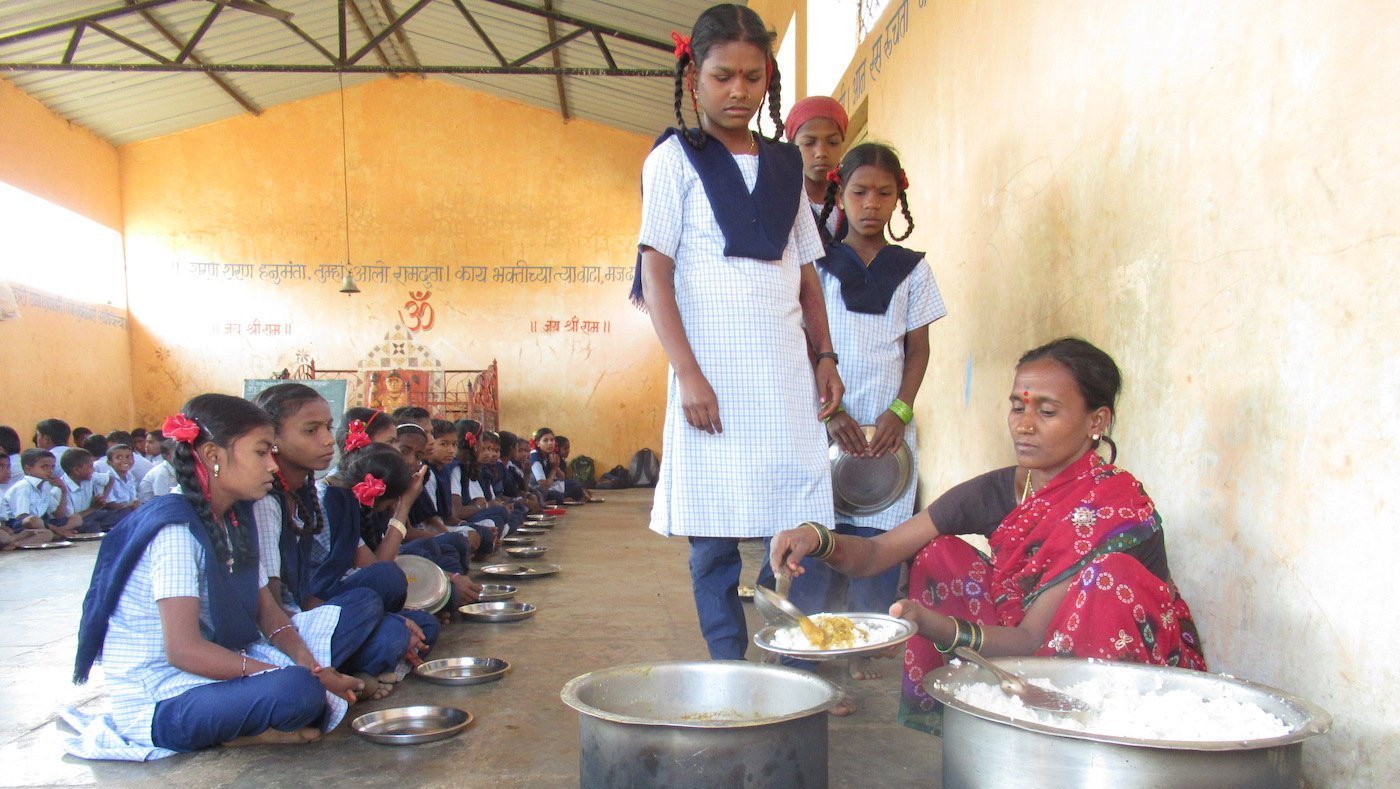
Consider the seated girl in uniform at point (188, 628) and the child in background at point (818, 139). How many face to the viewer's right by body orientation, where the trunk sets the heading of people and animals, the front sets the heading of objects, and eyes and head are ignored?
1

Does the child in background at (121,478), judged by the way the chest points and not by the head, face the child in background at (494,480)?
yes

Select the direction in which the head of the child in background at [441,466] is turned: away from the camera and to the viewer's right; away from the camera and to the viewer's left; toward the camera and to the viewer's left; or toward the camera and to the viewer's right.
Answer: toward the camera and to the viewer's right

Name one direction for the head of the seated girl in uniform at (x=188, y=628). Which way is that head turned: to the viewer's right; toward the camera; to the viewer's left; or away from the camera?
to the viewer's right

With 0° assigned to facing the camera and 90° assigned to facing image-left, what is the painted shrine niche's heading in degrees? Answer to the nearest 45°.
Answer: approximately 0°

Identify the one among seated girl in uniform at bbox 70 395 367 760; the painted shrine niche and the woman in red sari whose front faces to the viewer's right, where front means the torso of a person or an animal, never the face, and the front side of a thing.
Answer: the seated girl in uniform

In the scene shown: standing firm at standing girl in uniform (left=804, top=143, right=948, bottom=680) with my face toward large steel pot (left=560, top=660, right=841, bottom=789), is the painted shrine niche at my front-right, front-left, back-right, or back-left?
back-right

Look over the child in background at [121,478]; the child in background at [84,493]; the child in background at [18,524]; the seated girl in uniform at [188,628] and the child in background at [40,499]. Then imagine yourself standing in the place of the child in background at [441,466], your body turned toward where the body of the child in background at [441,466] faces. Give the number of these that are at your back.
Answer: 4

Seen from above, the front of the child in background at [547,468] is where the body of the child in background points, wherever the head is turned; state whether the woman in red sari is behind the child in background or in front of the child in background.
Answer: in front

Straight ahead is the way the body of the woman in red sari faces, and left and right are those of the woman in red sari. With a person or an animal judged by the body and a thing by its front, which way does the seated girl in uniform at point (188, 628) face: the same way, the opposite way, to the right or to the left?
the opposite way

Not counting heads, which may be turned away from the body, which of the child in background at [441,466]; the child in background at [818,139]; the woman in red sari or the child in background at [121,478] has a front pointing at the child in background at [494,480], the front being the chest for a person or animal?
the child in background at [121,478]

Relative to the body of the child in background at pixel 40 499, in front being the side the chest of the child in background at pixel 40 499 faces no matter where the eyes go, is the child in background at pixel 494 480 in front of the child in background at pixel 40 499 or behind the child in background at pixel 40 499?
in front

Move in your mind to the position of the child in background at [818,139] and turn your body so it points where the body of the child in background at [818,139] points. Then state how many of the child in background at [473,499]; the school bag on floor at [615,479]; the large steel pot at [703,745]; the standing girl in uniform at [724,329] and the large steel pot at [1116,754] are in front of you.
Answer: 3

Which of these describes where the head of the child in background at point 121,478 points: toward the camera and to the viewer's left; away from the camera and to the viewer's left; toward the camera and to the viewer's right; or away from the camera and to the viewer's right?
toward the camera and to the viewer's right

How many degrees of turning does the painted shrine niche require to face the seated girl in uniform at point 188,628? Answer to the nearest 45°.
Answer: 0° — it already faces them

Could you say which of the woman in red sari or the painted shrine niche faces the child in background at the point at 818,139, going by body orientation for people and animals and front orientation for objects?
the painted shrine niche
